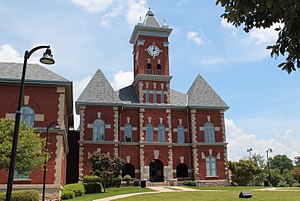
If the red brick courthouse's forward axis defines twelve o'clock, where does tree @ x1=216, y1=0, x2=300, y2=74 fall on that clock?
The tree is roughly at 12 o'clock from the red brick courthouse.

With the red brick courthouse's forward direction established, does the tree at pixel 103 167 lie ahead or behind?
ahead

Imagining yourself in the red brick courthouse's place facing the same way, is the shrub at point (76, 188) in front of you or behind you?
in front

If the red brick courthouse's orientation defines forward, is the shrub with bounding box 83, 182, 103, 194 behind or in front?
in front

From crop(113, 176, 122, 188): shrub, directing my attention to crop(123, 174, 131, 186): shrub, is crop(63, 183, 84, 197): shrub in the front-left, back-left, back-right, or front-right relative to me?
back-right

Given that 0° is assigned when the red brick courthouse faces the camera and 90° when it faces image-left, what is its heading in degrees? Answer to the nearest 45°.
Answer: approximately 0°
